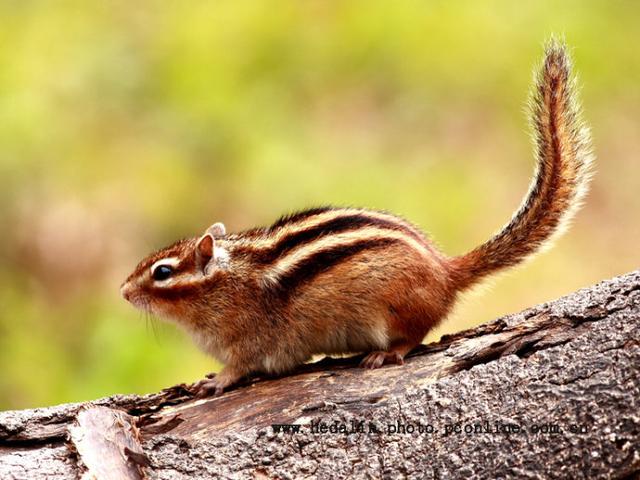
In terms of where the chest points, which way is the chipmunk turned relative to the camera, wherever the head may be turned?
to the viewer's left
